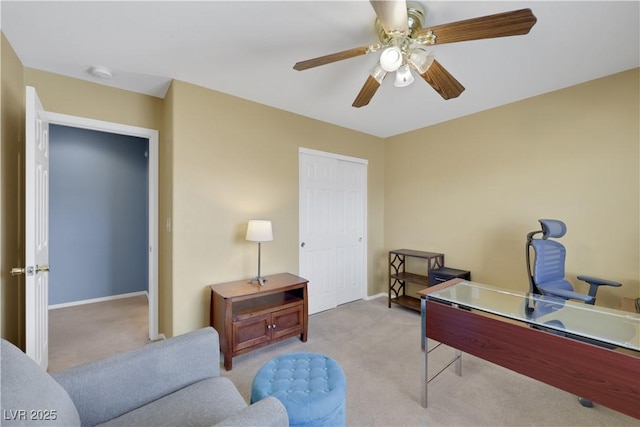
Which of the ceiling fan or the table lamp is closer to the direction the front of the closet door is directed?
the ceiling fan

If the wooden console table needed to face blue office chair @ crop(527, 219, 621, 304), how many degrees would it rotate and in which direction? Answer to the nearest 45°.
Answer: approximately 45° to its left

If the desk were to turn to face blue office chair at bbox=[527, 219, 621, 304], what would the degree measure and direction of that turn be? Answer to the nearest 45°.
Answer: approximately 45° to its left

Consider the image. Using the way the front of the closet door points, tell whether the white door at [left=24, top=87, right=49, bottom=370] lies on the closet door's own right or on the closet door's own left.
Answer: on the closet door's own right

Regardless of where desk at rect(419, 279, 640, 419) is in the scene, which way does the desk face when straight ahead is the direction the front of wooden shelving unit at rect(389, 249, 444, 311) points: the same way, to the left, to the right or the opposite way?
the opposite way

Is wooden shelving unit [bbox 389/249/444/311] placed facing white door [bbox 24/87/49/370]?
yes

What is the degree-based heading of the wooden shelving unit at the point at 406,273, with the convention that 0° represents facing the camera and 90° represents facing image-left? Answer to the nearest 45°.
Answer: approximately 45°

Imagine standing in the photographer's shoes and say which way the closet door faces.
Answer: facing the viewer and to the right of the viewer

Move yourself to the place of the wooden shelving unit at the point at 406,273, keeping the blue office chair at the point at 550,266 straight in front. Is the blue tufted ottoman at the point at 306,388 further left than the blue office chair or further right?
right

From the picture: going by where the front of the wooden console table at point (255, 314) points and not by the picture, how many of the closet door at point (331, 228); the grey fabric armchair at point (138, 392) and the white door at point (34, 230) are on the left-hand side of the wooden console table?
1

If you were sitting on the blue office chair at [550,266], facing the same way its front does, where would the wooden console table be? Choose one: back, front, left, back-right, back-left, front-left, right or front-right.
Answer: right

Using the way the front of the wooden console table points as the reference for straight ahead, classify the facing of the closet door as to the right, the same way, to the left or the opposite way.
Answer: the same way

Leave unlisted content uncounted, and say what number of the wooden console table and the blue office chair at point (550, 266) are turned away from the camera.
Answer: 0

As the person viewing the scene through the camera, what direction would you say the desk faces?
facing away from the viewer and to the right of the viewer

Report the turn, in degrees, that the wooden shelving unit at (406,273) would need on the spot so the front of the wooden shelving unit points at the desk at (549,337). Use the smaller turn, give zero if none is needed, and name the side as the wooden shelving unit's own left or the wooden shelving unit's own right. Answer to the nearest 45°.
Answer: approximately 45° to the wooden shelving unit's own left

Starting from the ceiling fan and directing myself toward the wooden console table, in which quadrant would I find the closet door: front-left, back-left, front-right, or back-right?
front-right

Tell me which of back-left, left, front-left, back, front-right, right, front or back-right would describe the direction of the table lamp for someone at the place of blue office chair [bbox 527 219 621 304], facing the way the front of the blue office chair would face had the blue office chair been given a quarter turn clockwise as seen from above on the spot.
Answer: front

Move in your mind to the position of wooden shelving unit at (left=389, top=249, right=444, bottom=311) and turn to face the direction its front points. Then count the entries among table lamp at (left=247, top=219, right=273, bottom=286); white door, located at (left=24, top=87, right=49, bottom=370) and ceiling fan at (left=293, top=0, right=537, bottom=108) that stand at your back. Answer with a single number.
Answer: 0

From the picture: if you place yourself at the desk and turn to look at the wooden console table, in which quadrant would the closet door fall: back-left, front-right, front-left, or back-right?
front-right
